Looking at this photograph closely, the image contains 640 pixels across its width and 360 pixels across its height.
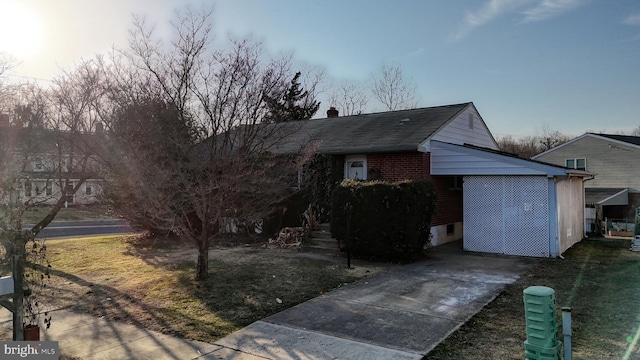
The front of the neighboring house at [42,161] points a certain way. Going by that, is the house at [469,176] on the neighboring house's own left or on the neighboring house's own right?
on the neighboring house's own left

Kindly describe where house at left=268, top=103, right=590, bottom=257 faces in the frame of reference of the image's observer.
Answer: facing the viewer and to the left of the viewer

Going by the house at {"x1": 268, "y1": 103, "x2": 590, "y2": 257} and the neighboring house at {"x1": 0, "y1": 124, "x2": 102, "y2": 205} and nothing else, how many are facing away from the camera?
0

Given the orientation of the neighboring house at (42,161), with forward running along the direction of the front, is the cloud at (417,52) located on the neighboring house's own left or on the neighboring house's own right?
on the neighboring house's own left

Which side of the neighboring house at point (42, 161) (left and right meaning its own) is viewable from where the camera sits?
front

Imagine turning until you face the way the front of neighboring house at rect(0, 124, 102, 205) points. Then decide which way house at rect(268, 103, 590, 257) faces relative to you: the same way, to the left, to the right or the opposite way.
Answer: to the right

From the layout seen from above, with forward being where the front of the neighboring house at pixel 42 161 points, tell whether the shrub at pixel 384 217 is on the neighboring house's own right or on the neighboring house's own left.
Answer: on the neighboring house's own left

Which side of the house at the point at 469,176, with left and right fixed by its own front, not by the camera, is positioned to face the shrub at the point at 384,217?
front

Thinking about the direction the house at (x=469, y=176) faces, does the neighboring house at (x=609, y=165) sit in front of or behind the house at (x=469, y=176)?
behind

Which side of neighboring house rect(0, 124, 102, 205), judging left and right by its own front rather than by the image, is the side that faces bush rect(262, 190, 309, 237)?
front

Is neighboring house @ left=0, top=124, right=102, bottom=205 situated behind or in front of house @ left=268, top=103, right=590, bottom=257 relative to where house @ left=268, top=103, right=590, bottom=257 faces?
in front
